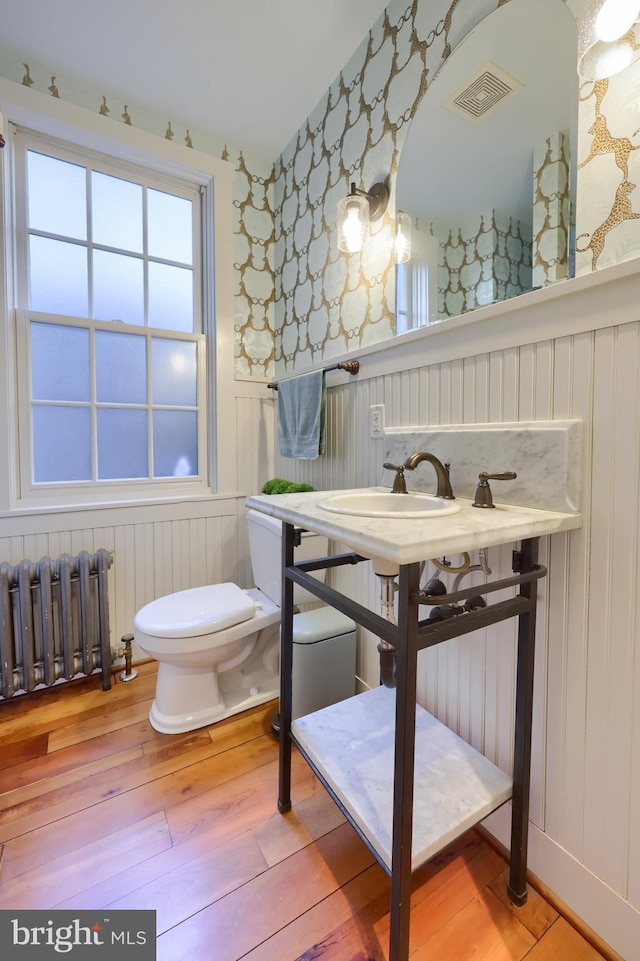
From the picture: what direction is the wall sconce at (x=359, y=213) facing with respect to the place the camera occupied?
facing the viewer and to the left of the viewer

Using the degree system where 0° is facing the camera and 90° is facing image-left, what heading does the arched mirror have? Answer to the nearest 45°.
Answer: approximately 45°

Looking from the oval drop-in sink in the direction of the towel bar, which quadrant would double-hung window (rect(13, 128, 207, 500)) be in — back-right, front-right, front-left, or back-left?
front-left

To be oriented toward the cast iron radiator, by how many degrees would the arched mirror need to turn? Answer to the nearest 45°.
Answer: approximately 45° to its right

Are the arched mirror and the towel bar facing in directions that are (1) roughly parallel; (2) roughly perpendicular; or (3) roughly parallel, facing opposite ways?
roughly parallel

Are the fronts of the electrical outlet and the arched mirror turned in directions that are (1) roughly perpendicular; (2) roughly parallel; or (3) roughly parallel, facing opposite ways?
roughly parallel

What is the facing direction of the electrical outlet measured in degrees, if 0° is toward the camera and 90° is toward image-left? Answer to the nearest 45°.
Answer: approximately 45°

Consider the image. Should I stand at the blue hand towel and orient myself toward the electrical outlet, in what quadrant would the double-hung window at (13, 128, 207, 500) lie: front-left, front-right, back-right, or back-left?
back-right
